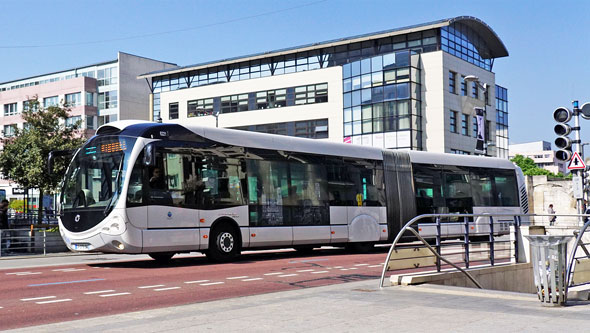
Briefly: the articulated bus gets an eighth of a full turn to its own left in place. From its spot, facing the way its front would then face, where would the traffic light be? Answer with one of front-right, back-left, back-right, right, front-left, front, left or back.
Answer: left

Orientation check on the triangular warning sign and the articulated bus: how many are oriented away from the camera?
0

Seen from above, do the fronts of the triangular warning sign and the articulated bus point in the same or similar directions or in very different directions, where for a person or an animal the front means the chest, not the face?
same or similar directions

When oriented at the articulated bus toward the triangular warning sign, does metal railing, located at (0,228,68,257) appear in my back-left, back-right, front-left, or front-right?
back-right

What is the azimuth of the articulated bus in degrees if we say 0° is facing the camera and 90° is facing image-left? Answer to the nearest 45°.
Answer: approximately 45°

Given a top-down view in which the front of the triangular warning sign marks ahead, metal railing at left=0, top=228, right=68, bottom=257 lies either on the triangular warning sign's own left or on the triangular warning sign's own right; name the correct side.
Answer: on the triangular warning sign's own right

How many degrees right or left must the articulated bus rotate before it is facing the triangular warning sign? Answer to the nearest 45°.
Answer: approximately 135° to its left

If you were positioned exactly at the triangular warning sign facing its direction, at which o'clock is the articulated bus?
The articulated bus is roughly at 2 o'clock from the triangular warning sign.

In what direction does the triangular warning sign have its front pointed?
toward the camera
